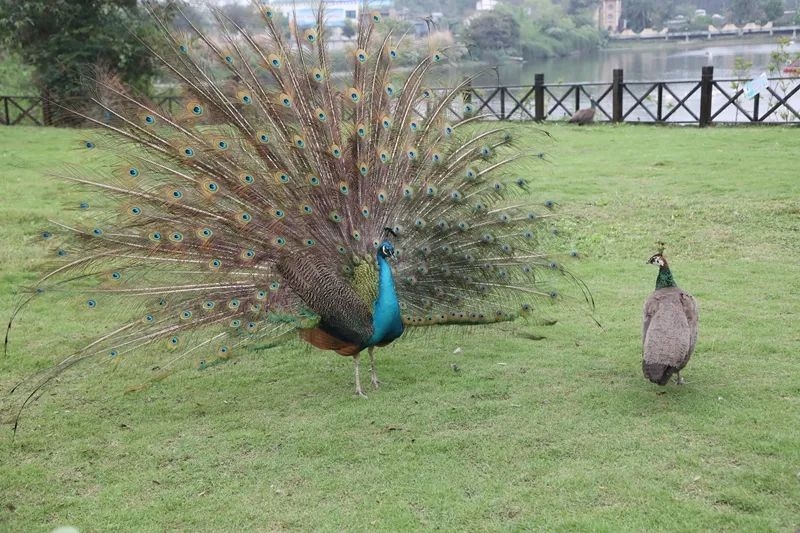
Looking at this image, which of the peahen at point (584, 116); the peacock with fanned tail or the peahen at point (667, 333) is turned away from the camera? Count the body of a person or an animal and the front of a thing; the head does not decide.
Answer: the peahen at point (667, 333)

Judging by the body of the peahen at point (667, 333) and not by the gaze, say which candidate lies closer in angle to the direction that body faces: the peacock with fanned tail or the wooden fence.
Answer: the wooden fence

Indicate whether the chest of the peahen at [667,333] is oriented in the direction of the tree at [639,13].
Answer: yes

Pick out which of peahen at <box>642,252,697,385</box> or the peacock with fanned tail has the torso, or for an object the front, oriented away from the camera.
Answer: the peahen

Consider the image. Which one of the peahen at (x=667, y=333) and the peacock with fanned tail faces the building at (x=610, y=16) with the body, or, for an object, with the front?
the peahen

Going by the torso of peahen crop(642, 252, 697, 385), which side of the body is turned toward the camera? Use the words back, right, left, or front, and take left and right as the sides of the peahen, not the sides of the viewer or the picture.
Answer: back
